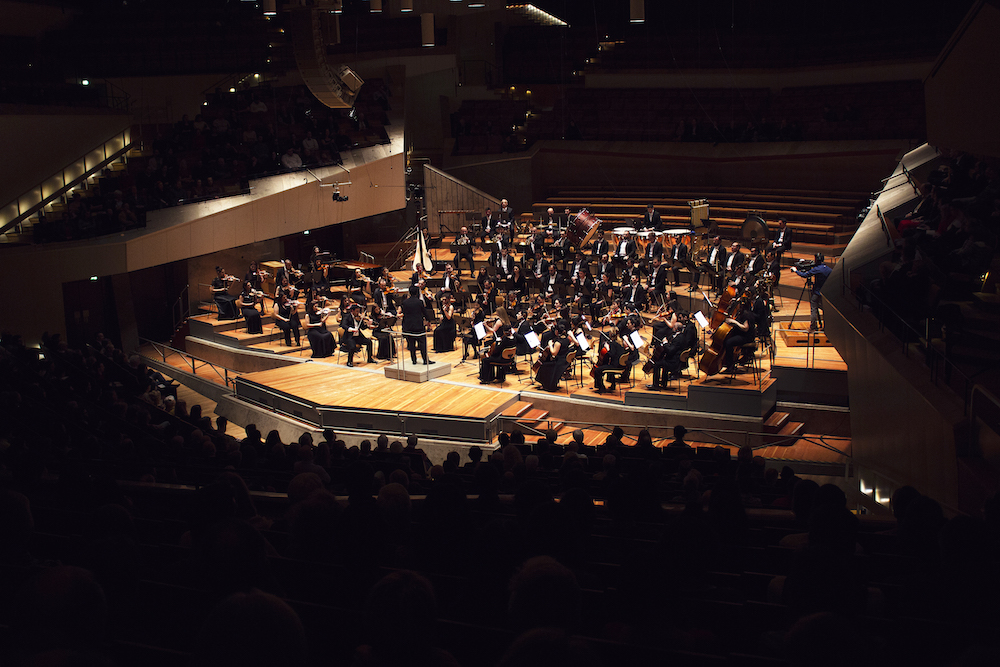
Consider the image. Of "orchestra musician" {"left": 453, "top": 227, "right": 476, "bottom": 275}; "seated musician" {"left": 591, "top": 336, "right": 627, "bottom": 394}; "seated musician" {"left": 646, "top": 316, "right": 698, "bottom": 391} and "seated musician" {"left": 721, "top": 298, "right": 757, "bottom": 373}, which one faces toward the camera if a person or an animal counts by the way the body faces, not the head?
the orchestra musician

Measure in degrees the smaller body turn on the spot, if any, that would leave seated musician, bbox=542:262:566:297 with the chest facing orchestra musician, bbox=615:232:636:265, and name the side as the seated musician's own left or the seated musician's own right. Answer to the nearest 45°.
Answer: approximately 135° to the seated musician's own left

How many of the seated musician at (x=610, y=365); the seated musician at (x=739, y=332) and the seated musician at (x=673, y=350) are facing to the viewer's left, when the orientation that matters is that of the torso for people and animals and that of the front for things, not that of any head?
3

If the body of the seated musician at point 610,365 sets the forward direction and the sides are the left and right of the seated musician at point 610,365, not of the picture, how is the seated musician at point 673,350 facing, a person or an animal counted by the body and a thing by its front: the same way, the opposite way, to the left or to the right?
the same way

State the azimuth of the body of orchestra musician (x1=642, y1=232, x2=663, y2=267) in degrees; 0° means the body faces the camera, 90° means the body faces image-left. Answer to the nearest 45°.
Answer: approximately 45°

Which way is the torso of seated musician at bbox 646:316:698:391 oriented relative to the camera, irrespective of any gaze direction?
to the viewer's left

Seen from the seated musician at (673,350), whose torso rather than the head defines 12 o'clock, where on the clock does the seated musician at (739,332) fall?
the seated musician at (739,332) is roughly at 6 o'clock from the seated musician at (673,350).

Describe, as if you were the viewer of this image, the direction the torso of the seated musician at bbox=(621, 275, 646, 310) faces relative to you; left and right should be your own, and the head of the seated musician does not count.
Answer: facing the viewer and to the left of the viewer

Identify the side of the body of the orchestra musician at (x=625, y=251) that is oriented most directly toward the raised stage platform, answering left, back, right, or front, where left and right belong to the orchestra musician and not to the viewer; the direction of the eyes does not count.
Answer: front

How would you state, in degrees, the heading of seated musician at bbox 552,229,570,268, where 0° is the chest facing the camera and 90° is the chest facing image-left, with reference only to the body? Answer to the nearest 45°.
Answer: approximately 45°

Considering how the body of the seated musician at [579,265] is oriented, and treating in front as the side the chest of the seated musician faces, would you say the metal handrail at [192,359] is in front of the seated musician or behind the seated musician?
in front

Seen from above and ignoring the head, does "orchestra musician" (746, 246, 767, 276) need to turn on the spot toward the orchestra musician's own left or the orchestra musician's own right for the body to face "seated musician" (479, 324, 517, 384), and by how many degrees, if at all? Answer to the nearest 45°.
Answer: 0° — they already face them

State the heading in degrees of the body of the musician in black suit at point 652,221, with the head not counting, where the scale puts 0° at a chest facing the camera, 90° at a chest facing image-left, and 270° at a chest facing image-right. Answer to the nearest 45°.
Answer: approximately 45°

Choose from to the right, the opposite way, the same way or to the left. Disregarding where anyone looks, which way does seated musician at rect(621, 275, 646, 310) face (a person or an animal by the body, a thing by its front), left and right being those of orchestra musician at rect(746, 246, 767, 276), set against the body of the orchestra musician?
the same way

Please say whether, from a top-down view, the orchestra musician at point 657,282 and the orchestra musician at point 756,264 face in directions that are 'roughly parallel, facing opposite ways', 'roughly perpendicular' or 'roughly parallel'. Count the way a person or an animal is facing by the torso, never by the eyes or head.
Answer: roughly parallel

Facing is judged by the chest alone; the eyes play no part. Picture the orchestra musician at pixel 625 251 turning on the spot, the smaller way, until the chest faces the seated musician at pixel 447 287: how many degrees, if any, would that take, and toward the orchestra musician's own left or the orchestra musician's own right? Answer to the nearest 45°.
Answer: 0° — they already face them

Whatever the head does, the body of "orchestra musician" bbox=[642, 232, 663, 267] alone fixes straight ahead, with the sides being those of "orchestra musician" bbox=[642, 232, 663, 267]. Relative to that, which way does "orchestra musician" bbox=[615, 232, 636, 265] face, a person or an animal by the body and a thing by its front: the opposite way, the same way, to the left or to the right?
the same way

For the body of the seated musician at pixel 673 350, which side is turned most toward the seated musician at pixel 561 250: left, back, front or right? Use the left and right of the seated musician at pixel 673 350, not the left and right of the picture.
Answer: right
